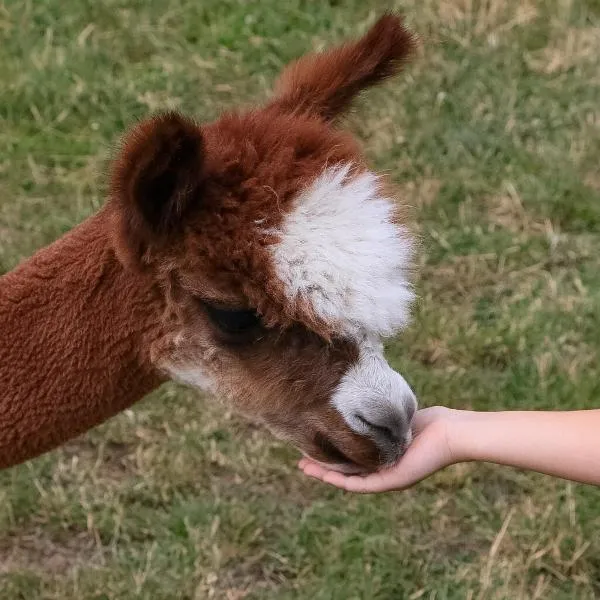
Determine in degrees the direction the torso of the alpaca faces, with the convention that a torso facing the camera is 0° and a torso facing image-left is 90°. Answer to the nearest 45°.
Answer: approximately 270°
